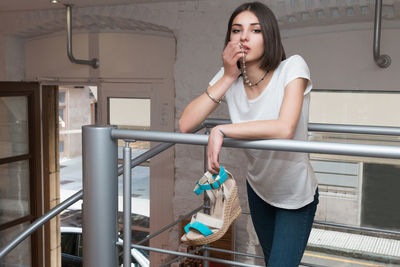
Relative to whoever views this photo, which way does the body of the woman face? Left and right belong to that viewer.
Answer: facing the viewer and to the left of the viewer

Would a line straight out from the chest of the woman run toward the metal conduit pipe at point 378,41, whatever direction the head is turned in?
no
